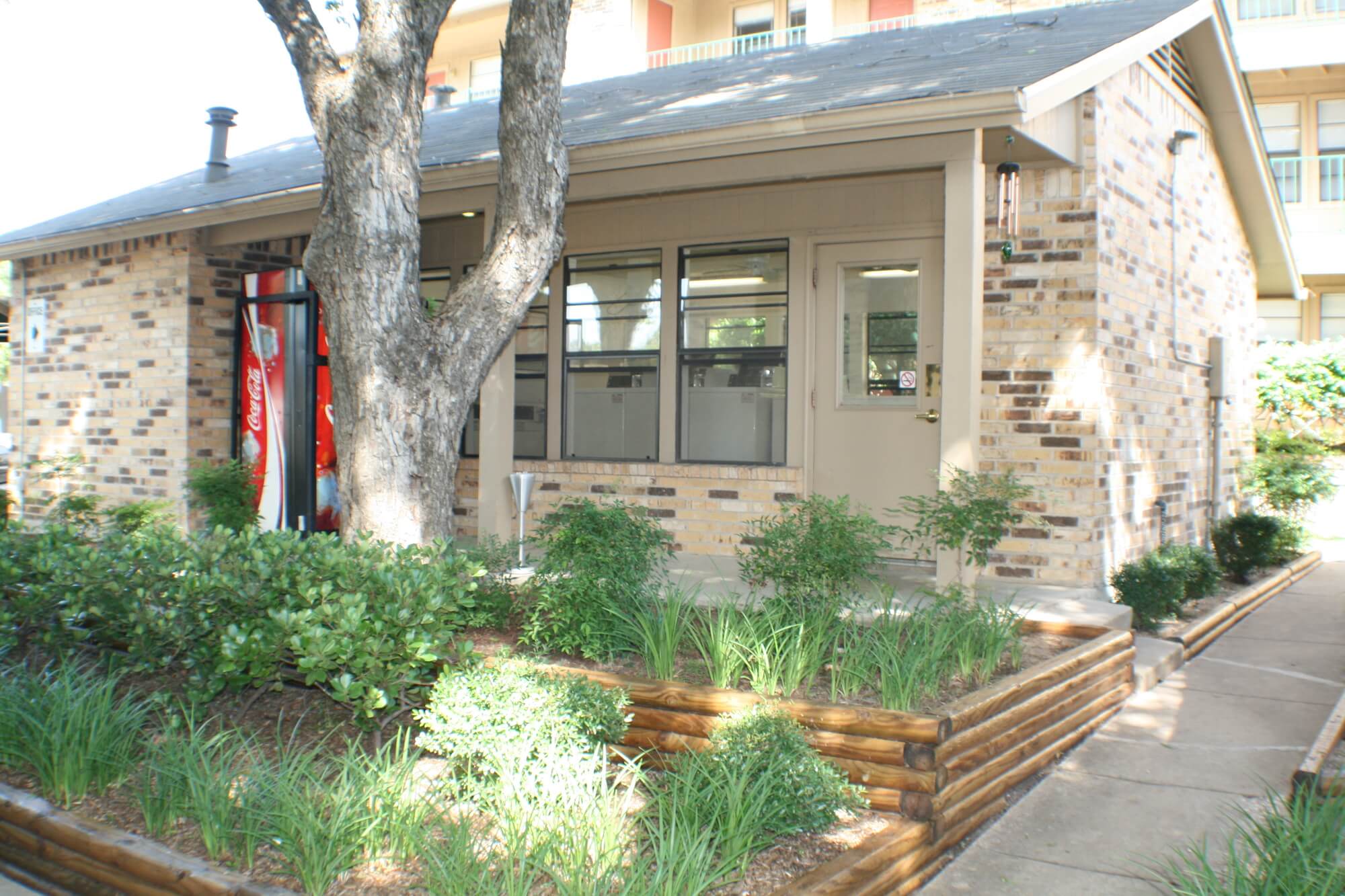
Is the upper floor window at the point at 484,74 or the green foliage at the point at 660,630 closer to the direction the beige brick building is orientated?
the green foliage

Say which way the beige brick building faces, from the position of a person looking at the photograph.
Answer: facing the viewer and to the left of the viewer

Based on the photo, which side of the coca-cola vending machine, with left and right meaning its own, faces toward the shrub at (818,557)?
left

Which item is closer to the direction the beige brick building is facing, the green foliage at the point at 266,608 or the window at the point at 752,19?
the green foliage

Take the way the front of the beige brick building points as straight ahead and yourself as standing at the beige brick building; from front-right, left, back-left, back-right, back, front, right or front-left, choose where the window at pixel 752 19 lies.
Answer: back-right

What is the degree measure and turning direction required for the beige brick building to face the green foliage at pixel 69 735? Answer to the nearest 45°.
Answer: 0° — it already faces it

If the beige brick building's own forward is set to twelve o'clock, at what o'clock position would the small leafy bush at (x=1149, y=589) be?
The small leafy bush is roughly at 9 o'clock from the beige brick building.

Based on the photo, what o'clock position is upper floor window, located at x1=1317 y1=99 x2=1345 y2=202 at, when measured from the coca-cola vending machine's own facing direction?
The upper floor window is roughly at 7 o'clock from the coca-cola vending machine.

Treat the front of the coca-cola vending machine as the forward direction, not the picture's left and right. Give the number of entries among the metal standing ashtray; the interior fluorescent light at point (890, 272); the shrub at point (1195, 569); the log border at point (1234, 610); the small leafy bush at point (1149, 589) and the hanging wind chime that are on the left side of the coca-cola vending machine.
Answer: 6

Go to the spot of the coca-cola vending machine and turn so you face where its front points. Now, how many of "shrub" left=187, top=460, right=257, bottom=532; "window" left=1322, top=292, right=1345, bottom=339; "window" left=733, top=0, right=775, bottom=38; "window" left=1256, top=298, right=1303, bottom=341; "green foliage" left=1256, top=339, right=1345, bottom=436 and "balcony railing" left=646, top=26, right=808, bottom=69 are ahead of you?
1

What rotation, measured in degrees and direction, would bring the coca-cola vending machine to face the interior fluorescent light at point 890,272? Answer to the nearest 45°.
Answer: approximately 90° to its left
